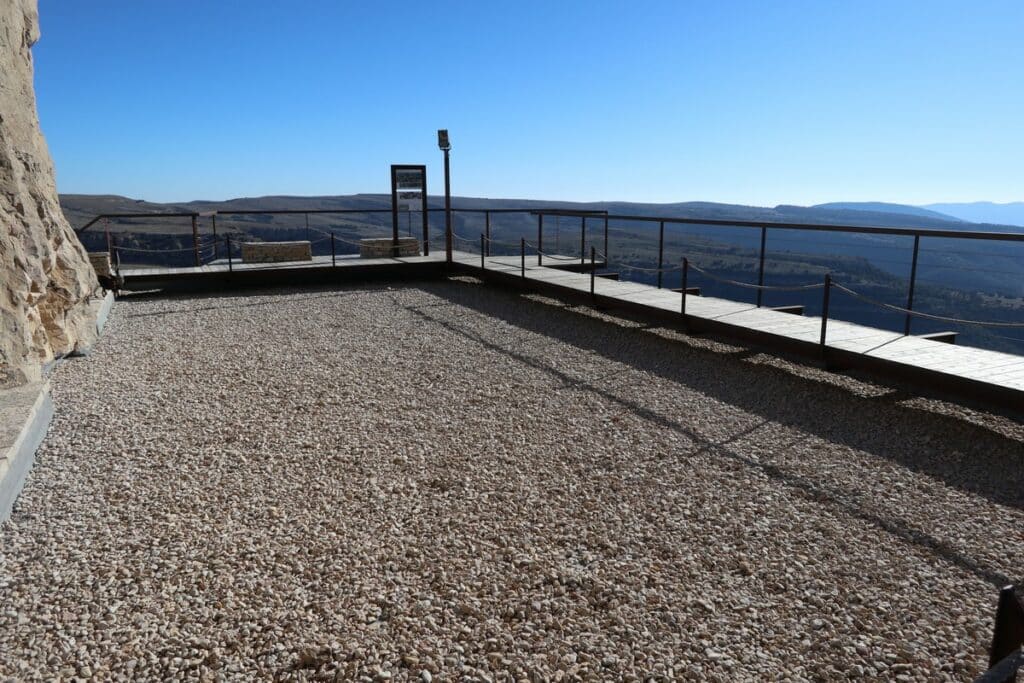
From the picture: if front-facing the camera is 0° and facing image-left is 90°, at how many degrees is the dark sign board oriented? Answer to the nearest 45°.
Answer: approximately 0°

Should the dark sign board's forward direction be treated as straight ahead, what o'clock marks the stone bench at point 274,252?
The stone bench is roughly at 2 o'clock from the dark sign board.
